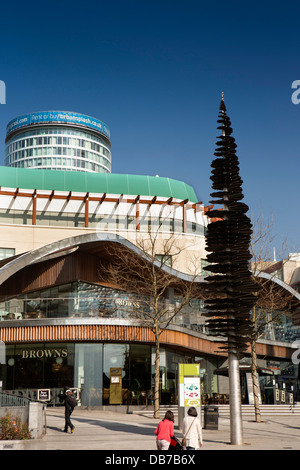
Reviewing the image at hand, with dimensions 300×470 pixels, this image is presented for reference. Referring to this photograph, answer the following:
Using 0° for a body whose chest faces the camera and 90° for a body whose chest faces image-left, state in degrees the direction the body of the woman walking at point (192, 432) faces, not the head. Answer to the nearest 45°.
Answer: approximately 180°

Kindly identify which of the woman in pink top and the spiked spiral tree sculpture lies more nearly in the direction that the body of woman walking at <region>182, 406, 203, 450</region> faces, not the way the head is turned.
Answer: the spiked spiral tree sculpture

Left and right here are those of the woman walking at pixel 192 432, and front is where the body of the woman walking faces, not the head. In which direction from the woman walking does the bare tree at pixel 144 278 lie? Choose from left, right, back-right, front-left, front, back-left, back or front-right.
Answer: front

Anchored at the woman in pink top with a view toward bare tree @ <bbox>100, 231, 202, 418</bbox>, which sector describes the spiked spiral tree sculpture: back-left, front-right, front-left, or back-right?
front-right

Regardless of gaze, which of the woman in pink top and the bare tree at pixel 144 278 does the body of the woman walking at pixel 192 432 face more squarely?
the bare tree
